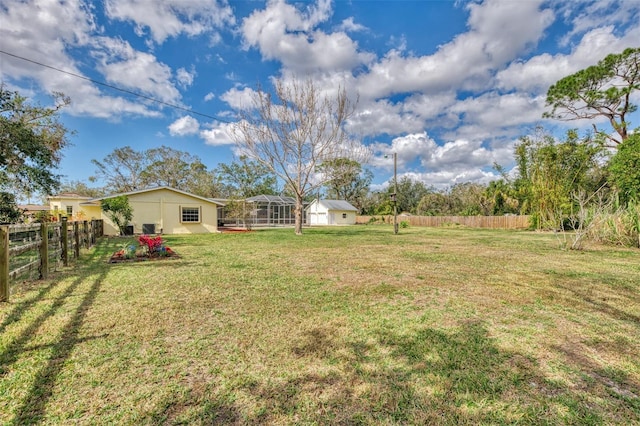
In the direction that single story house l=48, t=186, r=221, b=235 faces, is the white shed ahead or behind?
behind

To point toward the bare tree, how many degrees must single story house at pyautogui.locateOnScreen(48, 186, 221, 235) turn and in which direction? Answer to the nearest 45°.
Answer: approximately 135° to its left

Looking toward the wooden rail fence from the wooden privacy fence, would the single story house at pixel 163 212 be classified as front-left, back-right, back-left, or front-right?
front-right

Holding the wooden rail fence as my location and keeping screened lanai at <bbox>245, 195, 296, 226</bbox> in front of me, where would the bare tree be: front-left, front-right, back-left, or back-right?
front-right

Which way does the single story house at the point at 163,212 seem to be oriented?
to the viewer's left

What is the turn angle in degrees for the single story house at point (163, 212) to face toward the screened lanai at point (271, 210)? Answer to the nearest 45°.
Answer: approximately 135° to its right

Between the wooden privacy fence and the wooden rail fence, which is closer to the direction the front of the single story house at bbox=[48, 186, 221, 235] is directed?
the wooden rail fence

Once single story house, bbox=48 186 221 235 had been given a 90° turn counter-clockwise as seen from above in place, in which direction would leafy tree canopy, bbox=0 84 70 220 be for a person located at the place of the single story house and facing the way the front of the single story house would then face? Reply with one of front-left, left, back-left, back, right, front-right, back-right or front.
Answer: front-right

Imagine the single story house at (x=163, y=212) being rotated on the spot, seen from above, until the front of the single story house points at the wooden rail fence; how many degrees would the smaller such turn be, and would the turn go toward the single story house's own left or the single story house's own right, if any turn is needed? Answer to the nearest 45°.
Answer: approximately 90° to the single story house's own left

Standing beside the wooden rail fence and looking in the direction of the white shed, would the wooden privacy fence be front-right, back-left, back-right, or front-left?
front-right
